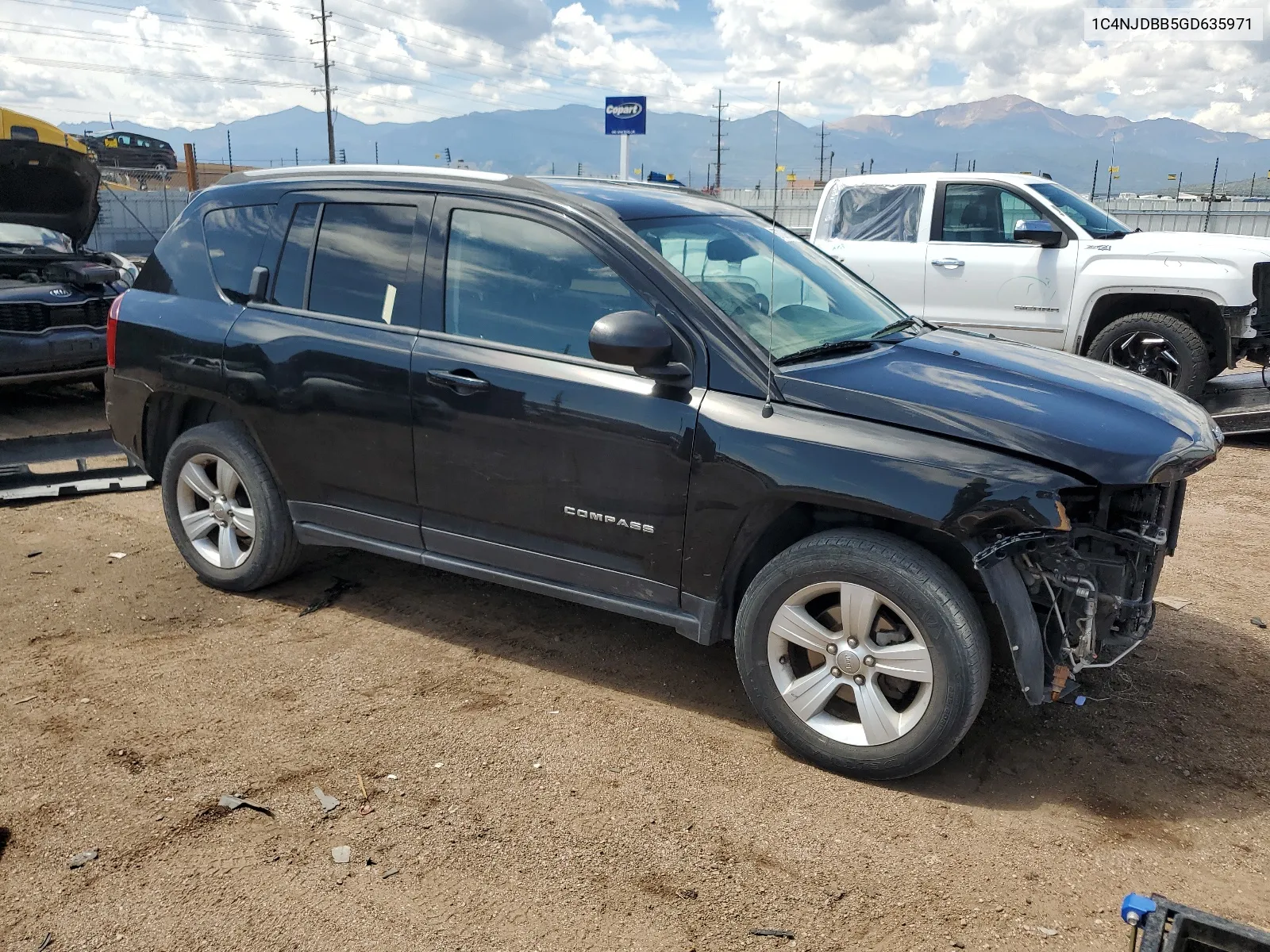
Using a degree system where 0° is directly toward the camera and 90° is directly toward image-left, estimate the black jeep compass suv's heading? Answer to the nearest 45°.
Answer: approximately 315°

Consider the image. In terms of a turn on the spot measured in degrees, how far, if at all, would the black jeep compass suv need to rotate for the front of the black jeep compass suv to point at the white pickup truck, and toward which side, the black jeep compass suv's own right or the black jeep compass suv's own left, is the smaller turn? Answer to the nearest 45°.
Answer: approximately 90° to the black jeep compass suv's own left

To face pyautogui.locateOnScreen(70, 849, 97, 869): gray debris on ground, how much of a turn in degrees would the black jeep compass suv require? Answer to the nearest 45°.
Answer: approximately 90° to its right
